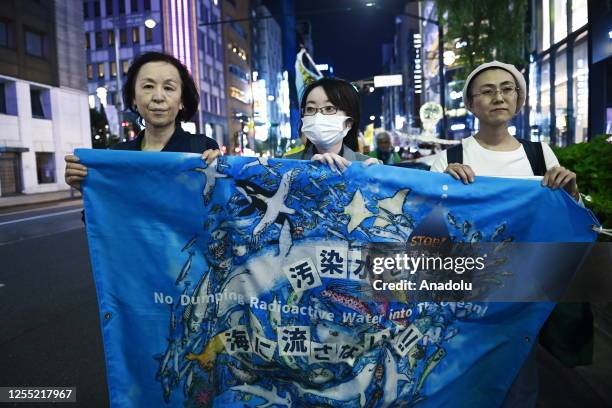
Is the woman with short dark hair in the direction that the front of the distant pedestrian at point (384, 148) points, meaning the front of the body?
yes

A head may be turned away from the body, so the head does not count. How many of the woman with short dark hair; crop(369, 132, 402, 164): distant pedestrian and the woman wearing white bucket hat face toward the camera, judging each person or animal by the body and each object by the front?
3

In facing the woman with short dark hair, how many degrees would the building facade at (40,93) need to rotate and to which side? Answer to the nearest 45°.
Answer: approximately 45° to its right

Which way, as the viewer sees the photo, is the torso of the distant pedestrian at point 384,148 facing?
toward the camera

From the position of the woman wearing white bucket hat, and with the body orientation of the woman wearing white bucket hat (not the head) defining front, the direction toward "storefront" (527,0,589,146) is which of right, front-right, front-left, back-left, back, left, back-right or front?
back

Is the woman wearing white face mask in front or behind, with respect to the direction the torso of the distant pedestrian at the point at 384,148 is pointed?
in front
